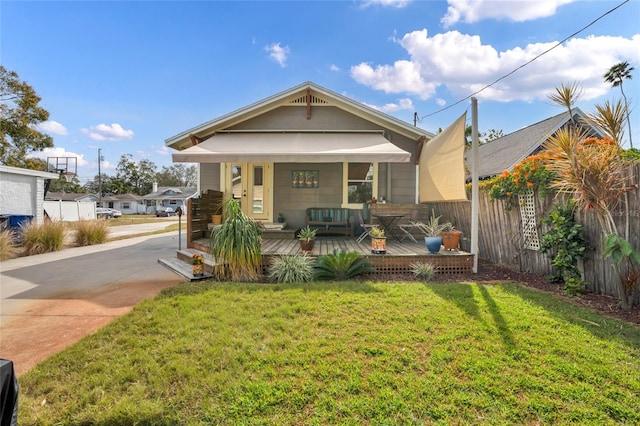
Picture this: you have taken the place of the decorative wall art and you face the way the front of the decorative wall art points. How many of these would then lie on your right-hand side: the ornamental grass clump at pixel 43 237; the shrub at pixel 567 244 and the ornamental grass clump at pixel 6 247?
2

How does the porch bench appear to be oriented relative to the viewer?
toward the camera

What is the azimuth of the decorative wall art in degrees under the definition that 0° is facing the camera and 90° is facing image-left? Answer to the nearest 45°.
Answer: approximately 0°

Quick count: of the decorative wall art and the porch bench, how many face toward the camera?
2

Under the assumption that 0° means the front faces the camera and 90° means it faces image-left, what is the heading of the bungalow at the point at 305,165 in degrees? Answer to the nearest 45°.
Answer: approximately 0°

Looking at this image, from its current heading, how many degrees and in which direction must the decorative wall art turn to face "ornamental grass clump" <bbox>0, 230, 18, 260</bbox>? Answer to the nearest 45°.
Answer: approximately 90° to its right

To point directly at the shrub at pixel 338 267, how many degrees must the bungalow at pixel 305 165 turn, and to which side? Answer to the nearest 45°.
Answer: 0° — it already faces it

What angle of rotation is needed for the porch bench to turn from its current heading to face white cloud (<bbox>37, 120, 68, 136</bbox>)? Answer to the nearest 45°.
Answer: approximately 135° to its right

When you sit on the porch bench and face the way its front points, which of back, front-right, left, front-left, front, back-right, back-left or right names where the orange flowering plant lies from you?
front-left

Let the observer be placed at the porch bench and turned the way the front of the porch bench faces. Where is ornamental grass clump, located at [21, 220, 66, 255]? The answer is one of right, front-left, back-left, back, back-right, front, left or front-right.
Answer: right

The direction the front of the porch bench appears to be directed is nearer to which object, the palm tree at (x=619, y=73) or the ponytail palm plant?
the ponytail palm plant
